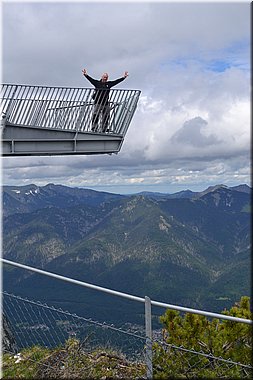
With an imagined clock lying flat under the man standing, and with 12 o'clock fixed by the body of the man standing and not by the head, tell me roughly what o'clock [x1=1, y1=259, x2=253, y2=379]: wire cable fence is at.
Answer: The wire cable fence is roughly at 12 o'clock from the man standing.

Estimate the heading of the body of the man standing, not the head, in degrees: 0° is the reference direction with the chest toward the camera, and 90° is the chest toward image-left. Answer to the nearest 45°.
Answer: approximately 0°
